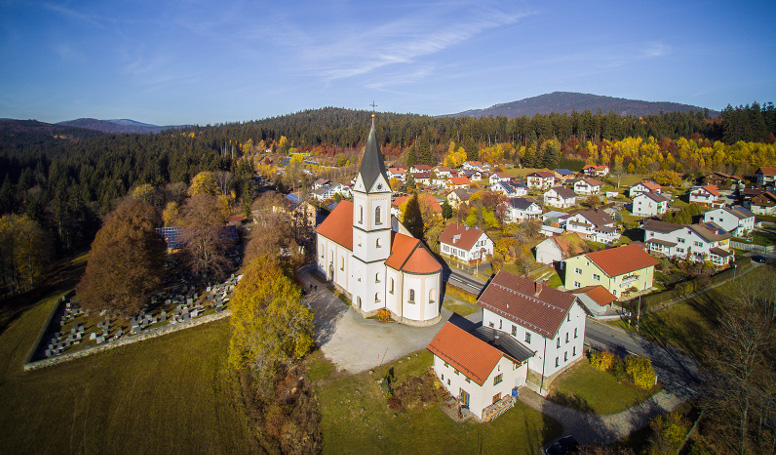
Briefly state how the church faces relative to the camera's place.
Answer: facing away from the viewer and to the left of the viewer

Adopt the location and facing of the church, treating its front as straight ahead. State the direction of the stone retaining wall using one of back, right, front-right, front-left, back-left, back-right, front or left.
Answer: front-left

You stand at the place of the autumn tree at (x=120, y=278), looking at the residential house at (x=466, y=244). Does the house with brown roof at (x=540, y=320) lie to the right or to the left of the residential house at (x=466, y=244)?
right

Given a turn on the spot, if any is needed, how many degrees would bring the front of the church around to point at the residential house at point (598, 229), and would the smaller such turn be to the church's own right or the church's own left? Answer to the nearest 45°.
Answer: approximately 90° to the church's own right

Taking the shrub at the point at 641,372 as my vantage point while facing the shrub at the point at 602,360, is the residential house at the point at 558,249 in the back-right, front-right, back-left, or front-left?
front-right

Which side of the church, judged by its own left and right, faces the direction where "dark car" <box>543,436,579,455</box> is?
back

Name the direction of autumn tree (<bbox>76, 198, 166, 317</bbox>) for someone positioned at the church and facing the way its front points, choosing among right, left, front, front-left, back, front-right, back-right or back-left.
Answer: front-left

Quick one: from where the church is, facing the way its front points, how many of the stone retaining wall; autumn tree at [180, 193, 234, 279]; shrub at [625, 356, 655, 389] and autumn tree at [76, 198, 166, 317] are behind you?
1

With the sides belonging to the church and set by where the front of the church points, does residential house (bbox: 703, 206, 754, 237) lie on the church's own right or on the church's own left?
on the church's own right

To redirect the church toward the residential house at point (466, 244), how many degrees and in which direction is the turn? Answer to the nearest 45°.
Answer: approximately 90° to its right

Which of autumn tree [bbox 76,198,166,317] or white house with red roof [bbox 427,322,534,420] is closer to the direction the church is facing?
the autumn tree

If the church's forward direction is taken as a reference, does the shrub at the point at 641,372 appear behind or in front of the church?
behind

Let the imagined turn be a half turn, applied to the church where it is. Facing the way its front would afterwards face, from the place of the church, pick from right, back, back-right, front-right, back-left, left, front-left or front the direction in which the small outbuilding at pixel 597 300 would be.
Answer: front-left
